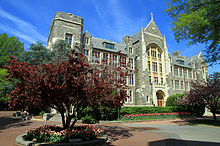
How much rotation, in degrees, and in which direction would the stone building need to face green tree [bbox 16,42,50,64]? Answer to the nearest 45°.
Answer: approximately 90° to its right

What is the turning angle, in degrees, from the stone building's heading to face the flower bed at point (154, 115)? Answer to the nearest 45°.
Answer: approximately 45° to its right

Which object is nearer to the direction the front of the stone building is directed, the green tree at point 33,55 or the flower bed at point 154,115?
the flower bed

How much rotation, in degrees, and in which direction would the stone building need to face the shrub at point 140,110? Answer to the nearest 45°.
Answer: approximately 45° to its right

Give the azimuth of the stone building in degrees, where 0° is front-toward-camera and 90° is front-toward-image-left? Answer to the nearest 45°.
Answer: approximately 315°
